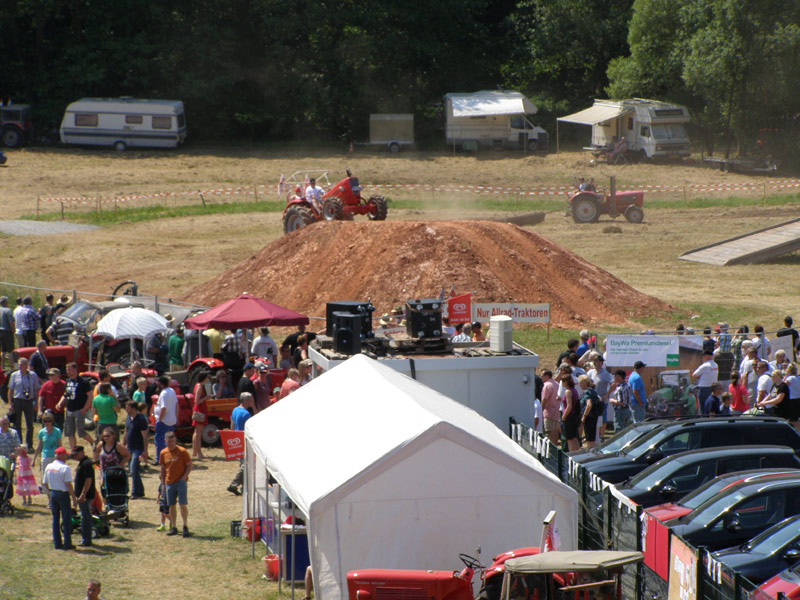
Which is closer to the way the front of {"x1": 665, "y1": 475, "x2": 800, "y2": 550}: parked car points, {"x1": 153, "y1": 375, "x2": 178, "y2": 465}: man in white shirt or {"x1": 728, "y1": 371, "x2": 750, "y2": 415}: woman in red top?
the man in white shirt

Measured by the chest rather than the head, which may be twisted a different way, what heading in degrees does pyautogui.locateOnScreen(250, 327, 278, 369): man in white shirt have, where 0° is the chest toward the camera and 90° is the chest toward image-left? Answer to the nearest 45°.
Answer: approximately 180°

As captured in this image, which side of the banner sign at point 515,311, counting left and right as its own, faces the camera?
front

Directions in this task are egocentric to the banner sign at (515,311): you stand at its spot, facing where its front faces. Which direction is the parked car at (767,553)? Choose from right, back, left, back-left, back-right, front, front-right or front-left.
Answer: front

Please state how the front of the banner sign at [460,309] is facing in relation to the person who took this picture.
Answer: facing the viewer

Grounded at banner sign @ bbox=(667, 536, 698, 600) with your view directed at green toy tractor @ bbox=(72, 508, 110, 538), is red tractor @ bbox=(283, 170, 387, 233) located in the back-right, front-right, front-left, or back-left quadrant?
front-right

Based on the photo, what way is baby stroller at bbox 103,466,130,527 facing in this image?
toward the camera

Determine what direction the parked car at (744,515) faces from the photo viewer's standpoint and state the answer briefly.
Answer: facing the viewer and to the left of the viewer

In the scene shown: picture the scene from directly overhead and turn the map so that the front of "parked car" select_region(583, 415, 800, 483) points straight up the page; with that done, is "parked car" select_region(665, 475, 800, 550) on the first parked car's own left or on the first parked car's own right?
on the first parked car's own left

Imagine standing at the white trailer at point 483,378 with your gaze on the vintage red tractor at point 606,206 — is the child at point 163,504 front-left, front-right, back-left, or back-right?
back-left

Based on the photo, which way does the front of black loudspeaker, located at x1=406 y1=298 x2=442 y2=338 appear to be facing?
away from the camera

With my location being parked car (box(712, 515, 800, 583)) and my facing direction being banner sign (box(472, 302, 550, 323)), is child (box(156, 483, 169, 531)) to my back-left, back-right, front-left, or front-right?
front-left

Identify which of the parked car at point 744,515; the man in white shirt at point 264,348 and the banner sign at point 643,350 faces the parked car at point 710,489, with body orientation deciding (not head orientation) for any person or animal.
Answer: the banner sign

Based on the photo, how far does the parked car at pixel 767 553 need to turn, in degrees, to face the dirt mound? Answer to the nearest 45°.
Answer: approximately 90° to its right

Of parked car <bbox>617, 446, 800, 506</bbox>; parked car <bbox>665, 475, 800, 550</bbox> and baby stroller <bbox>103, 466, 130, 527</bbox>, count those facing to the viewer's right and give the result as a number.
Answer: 0

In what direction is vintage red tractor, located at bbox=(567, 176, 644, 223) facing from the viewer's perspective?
to the viewer's right

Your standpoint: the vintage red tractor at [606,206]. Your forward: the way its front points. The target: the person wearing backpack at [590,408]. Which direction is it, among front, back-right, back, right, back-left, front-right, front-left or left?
right

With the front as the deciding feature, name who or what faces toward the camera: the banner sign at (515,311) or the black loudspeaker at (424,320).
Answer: the banner sign
